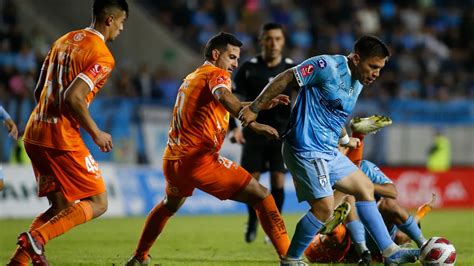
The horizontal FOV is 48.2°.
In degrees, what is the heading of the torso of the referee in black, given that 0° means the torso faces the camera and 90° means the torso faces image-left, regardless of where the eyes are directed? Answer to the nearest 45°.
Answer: approximately 0°

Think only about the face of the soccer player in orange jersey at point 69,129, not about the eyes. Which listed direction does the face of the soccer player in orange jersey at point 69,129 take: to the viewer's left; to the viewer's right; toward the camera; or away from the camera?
to the viewer's right

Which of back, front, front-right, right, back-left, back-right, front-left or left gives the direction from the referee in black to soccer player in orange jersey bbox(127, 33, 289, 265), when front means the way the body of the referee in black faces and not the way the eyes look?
front

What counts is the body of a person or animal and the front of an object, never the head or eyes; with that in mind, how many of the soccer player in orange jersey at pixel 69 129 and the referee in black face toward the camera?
1

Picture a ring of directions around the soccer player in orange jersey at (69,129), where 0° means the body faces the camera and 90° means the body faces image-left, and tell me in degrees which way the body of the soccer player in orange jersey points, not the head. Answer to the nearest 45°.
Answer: approximately 225°

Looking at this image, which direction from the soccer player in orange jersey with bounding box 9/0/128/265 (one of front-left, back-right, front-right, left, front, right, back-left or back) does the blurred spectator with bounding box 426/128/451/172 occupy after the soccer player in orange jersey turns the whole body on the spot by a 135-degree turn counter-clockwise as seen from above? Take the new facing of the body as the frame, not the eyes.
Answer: back-right
